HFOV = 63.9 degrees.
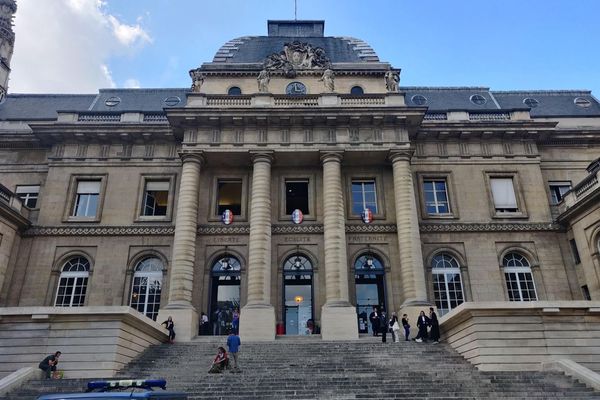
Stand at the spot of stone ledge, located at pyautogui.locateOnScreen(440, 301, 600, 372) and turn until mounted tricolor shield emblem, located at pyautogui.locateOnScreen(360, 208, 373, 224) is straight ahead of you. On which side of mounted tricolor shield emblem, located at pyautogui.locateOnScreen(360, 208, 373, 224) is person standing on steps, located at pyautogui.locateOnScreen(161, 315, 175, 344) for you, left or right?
left

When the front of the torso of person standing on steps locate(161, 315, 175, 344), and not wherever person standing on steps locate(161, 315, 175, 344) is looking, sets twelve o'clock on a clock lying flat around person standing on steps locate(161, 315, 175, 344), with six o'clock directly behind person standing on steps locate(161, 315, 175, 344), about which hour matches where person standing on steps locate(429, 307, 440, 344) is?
person standing on steps locate(429, 307, 440, 344) is roughly at 10 o'clock from person standing on steps locate(161, 315, 175, 344).

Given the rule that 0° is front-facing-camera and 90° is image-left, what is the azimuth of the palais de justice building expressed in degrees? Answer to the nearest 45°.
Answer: approximately 0°

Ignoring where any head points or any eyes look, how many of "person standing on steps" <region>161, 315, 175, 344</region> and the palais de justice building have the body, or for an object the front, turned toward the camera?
2

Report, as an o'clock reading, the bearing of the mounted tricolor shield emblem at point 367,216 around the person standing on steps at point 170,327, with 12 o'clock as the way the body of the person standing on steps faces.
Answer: The mounted tricolor shield emblem is roughly at 9 o'clock from the person standing on steps.

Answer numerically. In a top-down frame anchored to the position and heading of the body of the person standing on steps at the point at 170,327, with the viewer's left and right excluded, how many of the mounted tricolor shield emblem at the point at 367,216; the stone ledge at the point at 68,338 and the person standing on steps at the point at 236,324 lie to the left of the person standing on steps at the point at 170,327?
2

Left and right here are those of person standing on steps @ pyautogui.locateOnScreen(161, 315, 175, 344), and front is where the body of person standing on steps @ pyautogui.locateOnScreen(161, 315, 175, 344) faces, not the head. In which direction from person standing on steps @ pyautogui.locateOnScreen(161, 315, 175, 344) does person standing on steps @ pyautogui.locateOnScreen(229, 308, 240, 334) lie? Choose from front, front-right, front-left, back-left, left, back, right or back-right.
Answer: left

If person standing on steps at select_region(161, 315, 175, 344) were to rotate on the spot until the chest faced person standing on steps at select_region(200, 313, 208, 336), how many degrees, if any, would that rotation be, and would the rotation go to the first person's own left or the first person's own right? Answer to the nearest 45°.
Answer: approximately 135° to the first person's own left

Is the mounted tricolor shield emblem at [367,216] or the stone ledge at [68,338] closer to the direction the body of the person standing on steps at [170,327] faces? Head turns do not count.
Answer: the stone ledge
